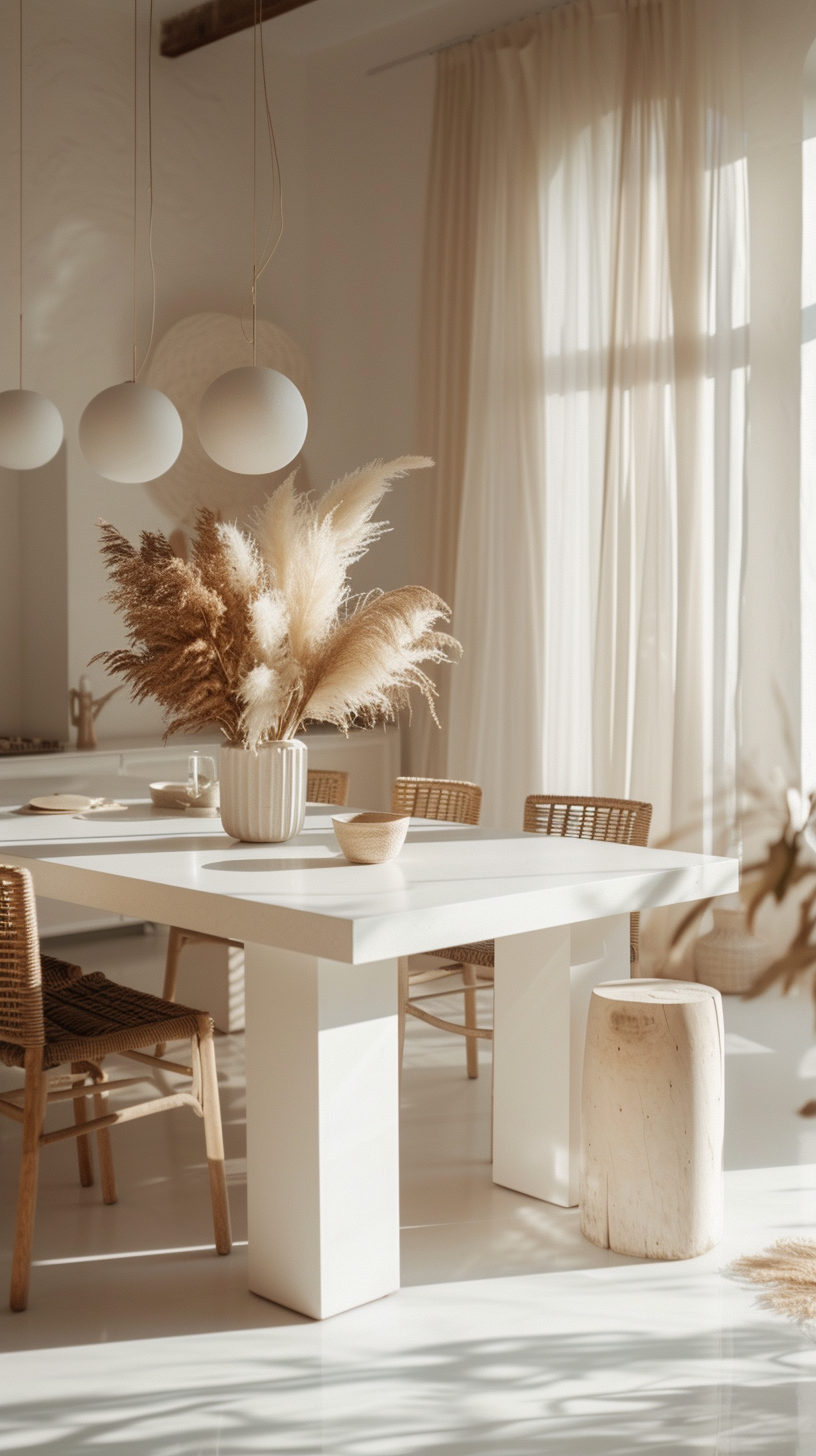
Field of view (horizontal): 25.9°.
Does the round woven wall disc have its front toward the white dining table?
yes

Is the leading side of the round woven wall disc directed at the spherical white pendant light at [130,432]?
yes

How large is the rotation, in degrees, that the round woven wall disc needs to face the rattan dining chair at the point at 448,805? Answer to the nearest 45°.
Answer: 0° — it already faces it

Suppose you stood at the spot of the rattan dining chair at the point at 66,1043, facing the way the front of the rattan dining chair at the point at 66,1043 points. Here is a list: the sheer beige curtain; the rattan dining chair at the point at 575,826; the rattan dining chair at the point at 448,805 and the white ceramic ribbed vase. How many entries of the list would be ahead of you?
4

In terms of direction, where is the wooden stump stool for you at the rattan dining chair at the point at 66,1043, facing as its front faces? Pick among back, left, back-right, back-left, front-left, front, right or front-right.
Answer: front-right

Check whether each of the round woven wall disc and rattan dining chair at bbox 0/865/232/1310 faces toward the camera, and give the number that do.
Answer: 1

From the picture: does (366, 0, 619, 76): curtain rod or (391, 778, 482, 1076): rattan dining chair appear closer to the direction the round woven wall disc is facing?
the rattan dining chair

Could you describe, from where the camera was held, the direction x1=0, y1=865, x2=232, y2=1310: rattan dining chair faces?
facing away from the viewer and to the right of the viewer

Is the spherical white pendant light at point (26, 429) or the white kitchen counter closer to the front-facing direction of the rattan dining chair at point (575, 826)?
the spherical white pendant light

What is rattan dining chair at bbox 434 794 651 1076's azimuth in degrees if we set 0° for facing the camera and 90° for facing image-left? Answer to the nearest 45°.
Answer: approximately 45°

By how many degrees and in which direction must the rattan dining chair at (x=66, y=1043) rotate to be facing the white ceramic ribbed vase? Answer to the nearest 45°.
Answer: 0° — it already faces it
